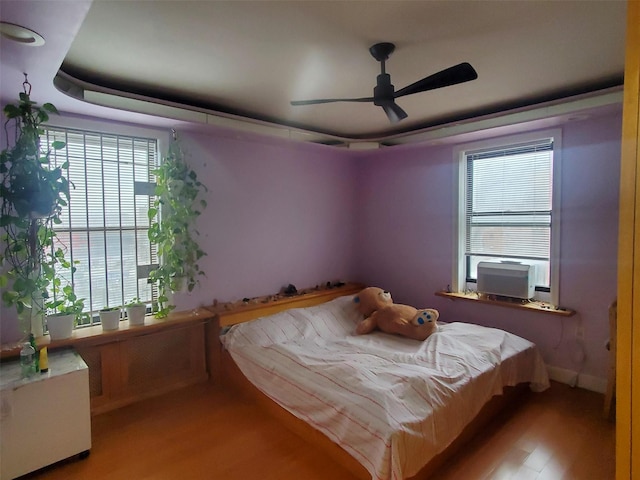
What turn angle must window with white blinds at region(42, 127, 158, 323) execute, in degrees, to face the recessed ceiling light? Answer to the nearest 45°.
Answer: approximately 45° to its right

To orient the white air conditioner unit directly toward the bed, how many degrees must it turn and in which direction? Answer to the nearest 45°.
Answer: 0° — it already faces it

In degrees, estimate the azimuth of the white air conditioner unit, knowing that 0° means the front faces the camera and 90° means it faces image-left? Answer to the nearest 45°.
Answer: approximately 45°

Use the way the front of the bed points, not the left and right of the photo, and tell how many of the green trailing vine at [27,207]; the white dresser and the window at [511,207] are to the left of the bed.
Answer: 1

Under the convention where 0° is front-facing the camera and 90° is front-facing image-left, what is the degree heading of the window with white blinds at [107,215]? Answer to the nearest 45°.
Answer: approximately 315°

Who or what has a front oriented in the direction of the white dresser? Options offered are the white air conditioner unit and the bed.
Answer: the white air conditioner unit

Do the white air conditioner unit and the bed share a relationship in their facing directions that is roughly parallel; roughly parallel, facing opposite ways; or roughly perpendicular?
roughly perpendicular

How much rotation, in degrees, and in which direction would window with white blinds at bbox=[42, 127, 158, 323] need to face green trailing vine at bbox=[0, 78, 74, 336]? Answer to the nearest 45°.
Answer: approximately 90° to its right

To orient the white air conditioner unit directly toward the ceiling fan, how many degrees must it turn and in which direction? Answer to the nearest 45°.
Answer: approximately 45° to its left

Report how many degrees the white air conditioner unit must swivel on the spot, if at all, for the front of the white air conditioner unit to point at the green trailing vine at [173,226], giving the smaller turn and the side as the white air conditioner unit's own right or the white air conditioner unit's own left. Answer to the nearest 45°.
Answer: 0° — it already faces it
